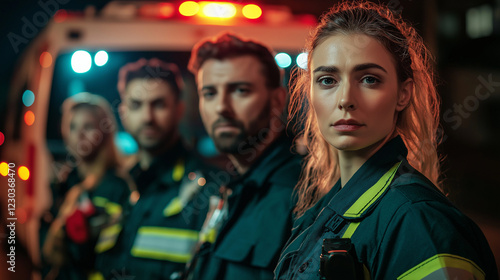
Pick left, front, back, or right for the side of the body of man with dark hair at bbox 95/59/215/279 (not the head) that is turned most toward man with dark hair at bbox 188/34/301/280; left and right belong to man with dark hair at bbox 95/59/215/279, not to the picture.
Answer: left

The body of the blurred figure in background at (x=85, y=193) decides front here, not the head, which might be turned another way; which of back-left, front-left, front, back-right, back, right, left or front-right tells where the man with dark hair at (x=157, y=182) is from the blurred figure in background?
left

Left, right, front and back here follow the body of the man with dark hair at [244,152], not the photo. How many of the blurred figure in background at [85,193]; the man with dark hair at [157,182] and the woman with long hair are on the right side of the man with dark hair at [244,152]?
2

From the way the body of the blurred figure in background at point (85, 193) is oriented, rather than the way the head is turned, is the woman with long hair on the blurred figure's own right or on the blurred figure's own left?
on the blurred figure's own left

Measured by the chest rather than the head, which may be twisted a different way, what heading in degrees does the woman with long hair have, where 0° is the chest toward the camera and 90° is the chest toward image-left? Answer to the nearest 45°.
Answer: approximately 45°

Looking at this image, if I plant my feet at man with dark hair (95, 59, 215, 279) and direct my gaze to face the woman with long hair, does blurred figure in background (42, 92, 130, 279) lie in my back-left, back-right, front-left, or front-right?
back-right

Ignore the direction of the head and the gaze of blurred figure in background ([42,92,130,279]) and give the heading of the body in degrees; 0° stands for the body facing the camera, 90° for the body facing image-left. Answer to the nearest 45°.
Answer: approximately 45°

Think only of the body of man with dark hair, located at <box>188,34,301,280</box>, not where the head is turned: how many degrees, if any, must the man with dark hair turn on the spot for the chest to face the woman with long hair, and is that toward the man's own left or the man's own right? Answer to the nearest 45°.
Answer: approximately 90° to the man's own left

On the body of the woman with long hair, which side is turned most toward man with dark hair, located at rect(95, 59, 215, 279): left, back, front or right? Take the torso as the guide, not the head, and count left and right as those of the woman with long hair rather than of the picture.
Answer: right

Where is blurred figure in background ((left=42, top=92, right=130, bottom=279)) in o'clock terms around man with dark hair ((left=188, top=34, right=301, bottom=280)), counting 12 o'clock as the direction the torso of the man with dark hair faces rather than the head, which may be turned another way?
The blurred figure in background is roughly at 3 o'clock from the man with dark hair.

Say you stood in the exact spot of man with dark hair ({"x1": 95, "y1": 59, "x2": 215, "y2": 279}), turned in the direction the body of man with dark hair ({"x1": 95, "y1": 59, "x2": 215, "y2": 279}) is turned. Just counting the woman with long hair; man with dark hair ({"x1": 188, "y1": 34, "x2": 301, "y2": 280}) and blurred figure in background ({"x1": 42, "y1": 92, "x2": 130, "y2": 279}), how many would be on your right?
1

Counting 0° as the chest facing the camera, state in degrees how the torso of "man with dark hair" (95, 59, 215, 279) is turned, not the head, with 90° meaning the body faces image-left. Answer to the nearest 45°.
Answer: approximately 45°
